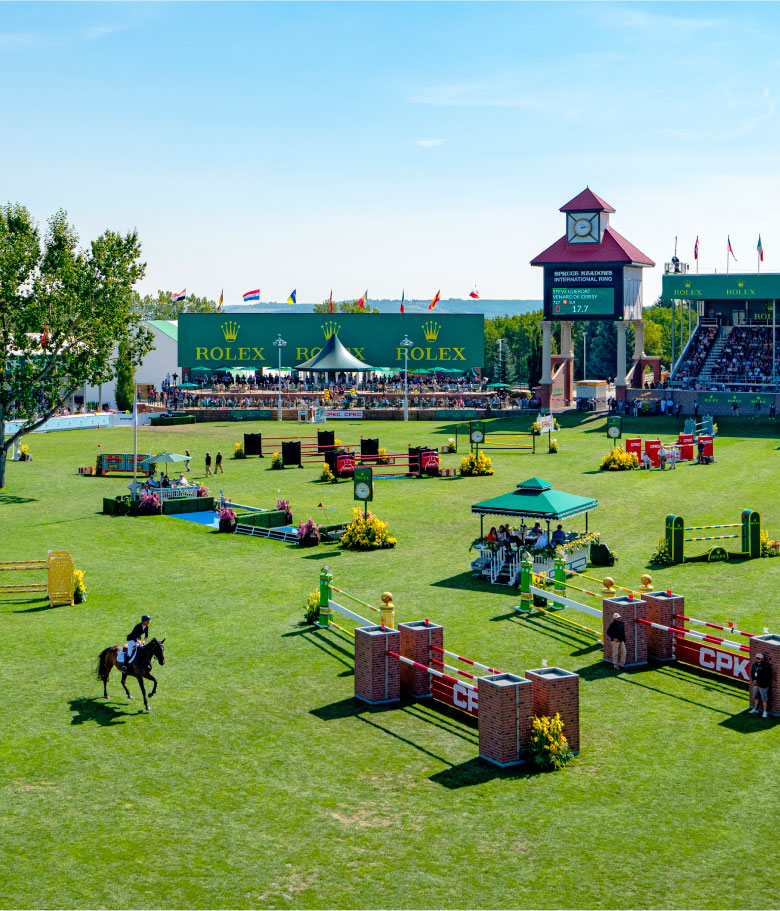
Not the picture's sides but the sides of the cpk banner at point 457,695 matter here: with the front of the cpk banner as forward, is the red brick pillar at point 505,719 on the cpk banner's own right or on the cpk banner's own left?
on the cpk banner's own left

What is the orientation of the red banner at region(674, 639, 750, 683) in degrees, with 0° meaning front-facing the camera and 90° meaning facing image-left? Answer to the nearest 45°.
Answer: approximately 45°

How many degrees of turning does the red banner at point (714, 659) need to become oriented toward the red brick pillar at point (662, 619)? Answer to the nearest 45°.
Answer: approximately 90° to its right

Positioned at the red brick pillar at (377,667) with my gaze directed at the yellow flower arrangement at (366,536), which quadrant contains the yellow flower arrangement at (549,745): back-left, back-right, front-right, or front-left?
back-right

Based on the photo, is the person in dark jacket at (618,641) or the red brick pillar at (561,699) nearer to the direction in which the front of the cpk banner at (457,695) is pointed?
the red brick pillar

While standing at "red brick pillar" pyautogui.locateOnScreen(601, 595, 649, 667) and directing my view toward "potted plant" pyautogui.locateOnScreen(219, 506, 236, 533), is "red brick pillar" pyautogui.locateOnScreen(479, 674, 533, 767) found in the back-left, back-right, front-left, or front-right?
back-left

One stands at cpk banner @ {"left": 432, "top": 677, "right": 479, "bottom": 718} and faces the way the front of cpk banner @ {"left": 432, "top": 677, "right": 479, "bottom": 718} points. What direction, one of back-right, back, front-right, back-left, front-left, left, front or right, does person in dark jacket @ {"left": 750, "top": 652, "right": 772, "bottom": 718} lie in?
back-left

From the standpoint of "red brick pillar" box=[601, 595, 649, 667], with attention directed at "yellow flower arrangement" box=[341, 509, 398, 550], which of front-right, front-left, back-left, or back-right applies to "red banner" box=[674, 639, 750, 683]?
back-right

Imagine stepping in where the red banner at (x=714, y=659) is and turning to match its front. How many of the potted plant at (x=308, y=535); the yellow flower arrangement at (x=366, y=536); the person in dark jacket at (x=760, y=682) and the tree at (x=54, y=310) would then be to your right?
3

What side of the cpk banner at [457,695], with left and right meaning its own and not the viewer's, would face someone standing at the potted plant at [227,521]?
right

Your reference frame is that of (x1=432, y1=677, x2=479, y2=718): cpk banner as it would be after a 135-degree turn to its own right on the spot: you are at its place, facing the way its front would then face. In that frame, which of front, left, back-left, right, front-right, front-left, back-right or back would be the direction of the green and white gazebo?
front
